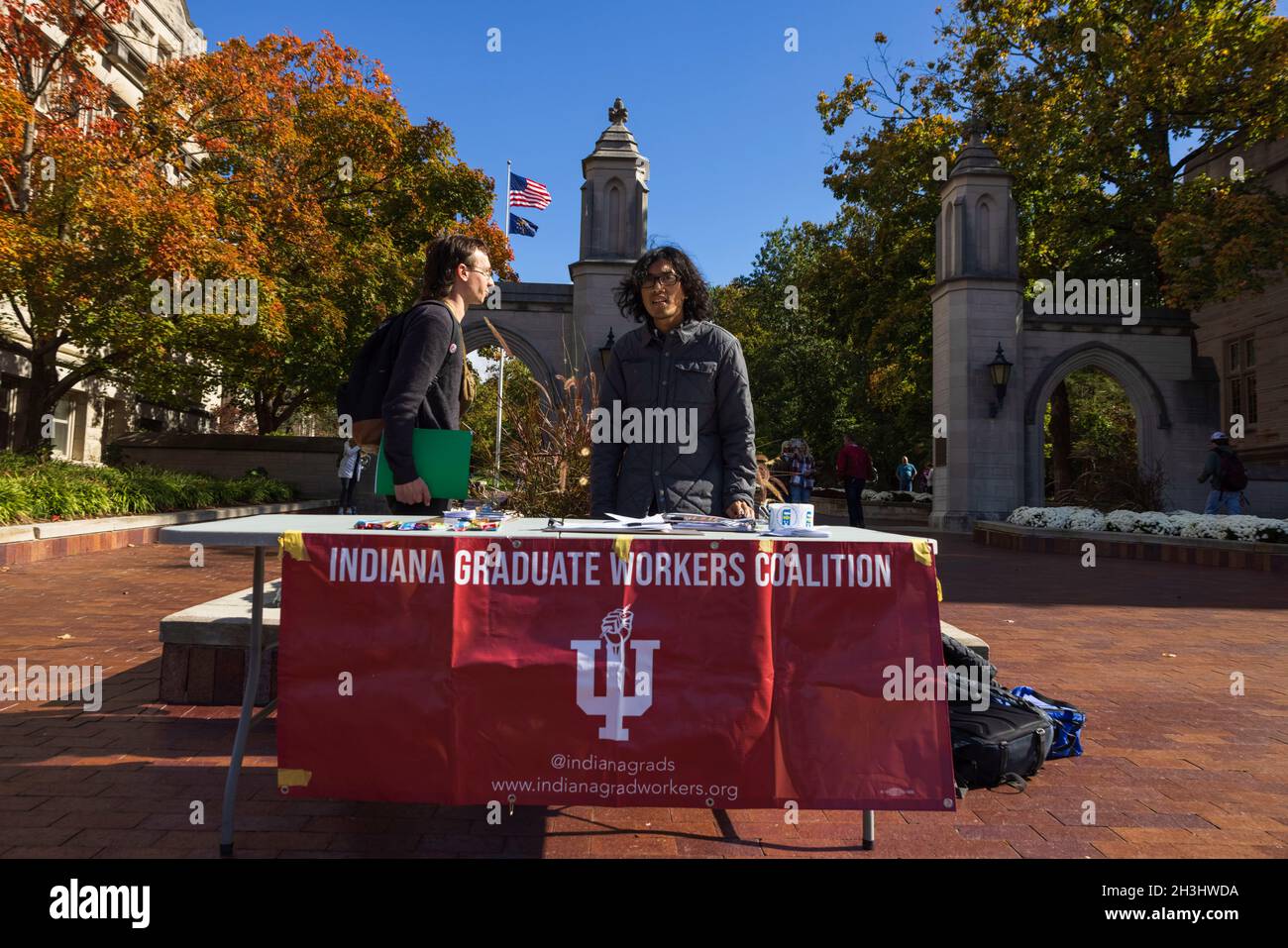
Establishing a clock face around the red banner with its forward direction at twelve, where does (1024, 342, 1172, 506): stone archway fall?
The stone archway is roughly at 7 o'clock from the red banner.

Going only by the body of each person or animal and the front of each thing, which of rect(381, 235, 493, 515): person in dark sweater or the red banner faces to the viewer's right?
the person in dark sweater

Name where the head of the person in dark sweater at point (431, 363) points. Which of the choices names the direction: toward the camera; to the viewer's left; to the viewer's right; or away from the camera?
to the viewer's right

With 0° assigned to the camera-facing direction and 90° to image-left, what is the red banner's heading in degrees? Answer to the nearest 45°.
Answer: approximately 0°

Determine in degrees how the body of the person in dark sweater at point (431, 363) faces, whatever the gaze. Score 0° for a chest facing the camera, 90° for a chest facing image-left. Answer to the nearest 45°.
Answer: approximately 270°

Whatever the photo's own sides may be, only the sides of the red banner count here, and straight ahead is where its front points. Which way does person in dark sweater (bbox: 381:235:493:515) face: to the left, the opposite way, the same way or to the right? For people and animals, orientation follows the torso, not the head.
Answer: to the left

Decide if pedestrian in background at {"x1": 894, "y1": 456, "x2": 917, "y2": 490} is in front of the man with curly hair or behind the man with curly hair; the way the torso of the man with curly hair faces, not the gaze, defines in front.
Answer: behind

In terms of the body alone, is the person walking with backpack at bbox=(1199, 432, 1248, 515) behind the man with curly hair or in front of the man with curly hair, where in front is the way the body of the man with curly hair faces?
behind

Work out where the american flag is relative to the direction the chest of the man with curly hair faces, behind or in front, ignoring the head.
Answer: behind

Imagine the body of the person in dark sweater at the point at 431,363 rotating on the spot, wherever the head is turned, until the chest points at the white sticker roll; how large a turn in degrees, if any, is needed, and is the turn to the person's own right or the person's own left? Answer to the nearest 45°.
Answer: approximately 45° to the person's own right

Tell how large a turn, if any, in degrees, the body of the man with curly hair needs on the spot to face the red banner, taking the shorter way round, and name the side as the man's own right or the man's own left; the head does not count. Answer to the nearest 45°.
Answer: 0° — they already face it
